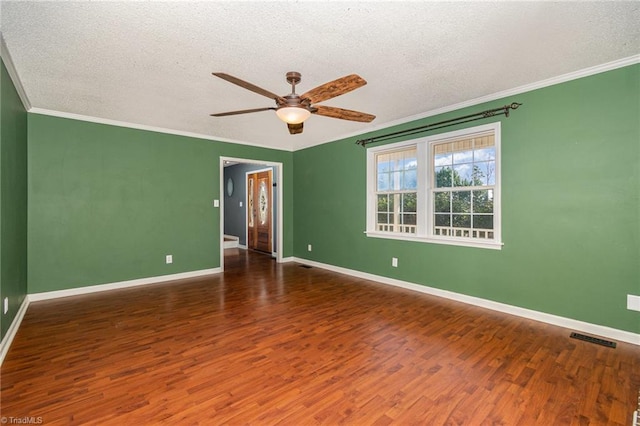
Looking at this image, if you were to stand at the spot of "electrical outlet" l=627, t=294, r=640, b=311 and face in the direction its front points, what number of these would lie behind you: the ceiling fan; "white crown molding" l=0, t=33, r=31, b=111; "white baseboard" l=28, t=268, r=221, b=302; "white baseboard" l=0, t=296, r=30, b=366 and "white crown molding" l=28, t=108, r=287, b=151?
0

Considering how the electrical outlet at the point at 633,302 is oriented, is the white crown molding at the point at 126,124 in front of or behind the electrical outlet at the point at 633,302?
in front

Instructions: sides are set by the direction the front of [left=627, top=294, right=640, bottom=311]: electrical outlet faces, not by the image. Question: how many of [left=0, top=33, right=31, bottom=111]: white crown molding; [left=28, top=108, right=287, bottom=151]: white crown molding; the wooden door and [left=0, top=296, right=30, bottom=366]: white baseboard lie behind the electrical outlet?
0

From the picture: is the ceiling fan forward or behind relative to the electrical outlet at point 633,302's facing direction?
forward

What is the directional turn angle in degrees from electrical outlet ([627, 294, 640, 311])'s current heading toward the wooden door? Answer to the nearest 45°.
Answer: approximately 45° to its right

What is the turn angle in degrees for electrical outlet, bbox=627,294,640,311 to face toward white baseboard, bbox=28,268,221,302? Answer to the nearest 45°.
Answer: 0° — it already faces it

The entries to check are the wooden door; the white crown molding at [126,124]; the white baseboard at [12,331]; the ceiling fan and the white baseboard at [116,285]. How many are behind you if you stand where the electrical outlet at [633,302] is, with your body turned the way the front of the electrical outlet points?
0

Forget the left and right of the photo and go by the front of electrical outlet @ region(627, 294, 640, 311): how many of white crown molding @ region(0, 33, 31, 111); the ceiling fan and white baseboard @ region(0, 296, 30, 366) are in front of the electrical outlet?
3

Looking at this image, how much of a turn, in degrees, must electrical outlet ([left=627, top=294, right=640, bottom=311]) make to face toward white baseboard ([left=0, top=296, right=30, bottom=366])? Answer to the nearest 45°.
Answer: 0° — it already faces it

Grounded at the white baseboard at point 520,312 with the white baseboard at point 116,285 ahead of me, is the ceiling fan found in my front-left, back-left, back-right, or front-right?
front-left
